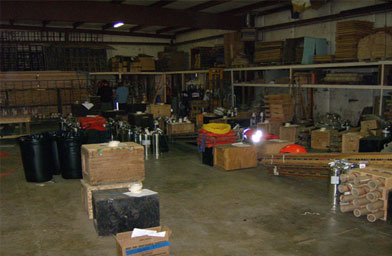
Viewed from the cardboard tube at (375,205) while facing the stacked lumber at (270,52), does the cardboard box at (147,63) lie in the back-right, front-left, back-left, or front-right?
front-left

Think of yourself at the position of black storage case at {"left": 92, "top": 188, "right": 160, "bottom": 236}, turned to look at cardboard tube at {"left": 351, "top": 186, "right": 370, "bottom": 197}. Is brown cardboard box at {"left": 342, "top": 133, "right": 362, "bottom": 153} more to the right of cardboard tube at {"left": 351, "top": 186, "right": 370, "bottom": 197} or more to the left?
left
